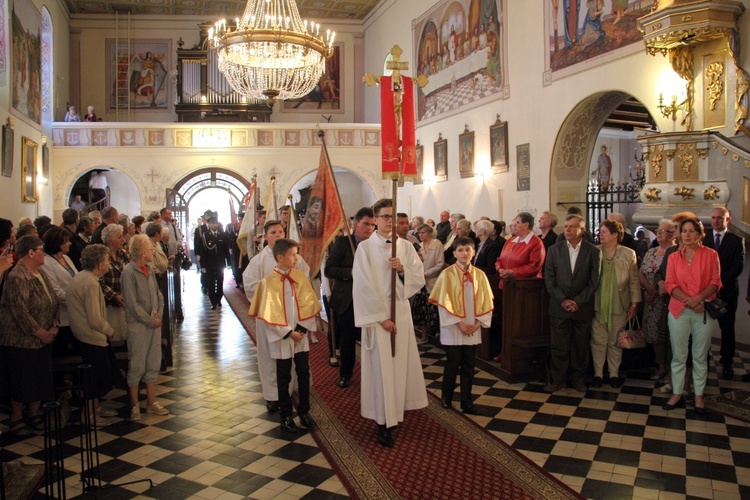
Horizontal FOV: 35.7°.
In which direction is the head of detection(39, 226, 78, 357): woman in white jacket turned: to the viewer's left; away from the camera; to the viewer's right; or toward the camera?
to the viewer's right

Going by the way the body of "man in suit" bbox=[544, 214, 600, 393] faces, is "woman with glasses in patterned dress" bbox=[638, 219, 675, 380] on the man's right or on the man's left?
on the man's left

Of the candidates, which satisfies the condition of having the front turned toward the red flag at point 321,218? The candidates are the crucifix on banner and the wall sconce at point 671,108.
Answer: the wall sconce

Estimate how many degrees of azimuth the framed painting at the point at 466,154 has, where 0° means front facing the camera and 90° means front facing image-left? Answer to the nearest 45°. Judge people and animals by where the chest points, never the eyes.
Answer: approximately 45°

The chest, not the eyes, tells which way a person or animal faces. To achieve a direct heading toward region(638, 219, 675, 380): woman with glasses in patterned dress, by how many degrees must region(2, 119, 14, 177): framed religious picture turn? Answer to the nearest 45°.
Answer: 0° — it already faces them

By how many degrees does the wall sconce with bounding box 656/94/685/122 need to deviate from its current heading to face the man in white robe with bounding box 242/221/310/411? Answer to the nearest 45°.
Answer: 0° — it already faces them

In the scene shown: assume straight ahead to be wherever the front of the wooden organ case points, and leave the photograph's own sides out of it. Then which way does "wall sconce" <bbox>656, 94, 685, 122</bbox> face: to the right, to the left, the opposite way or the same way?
to the right

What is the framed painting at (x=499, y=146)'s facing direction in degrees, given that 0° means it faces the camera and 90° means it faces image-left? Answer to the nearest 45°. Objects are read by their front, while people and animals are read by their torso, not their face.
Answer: approximately 45°

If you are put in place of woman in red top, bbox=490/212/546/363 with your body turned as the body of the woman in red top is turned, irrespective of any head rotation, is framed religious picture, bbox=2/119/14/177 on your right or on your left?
on your right

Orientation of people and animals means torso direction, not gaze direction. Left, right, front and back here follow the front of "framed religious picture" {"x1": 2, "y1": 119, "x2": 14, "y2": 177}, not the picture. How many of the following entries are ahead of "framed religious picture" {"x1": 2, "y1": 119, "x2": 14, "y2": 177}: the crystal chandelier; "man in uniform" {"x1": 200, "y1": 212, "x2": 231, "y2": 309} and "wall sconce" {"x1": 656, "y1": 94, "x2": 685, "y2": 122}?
3

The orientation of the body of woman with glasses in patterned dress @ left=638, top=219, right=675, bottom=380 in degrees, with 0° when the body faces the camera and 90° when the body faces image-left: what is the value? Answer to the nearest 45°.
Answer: approximately 45°
